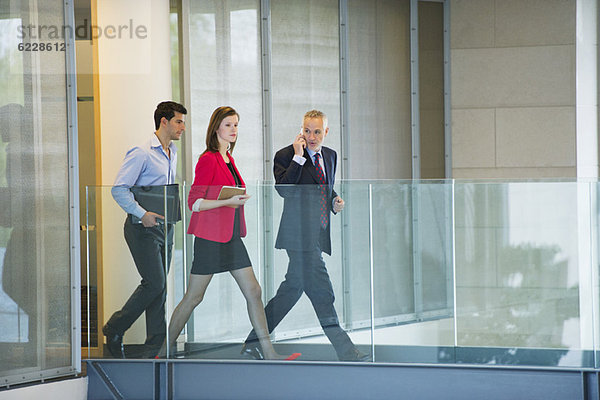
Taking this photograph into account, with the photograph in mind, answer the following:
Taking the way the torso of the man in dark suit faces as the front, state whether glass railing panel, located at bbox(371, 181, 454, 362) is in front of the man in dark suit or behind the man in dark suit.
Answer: in front

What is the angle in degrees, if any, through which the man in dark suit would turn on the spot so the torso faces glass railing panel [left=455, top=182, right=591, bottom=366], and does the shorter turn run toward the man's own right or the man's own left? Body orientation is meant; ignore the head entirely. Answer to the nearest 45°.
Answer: approximately 45° to the man's own left

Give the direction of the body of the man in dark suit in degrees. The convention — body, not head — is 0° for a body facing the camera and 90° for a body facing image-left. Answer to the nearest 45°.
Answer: approximately 315°

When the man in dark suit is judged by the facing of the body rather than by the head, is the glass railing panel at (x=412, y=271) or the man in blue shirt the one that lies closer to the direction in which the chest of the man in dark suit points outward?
the glass railing panel

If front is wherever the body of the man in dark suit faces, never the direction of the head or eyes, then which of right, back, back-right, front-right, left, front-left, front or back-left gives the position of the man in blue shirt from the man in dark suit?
back-right

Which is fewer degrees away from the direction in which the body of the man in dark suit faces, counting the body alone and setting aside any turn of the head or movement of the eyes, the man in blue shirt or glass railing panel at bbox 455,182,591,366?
the glass railing panel

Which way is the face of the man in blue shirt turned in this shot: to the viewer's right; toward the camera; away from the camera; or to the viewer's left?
to the viewer's right
